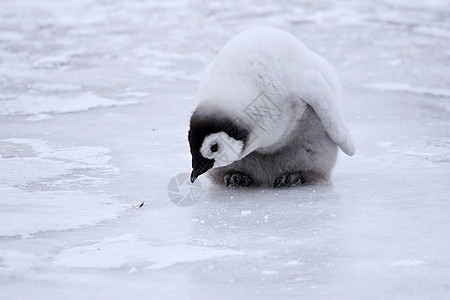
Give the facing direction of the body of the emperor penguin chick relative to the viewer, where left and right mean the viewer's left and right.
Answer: facing the viewer and to the left of the viewer
